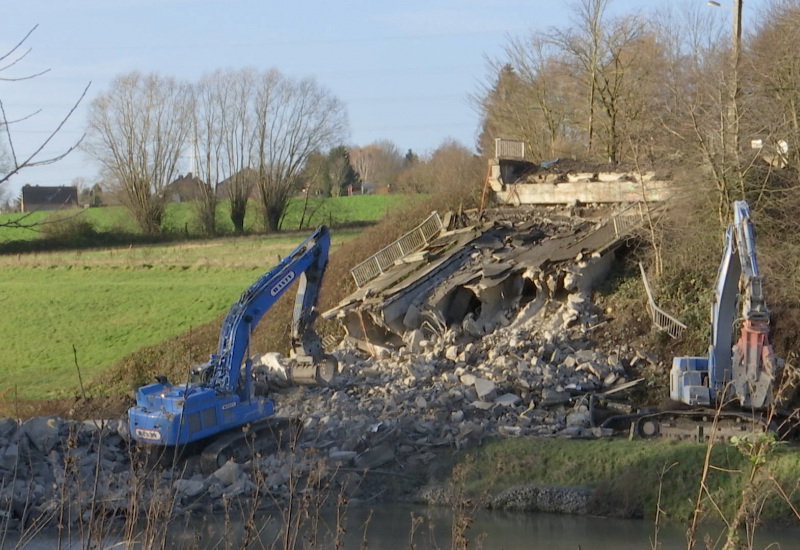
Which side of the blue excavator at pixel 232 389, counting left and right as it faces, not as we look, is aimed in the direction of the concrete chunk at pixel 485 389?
front

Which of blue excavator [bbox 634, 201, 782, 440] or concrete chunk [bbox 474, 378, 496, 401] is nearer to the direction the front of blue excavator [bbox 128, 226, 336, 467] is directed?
the concrete chunk

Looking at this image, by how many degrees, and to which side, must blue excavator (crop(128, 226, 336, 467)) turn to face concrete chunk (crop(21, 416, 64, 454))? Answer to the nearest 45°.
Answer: approximately 135° to its left

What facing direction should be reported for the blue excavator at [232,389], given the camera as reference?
facing away from the viewer and to the right of the viewer

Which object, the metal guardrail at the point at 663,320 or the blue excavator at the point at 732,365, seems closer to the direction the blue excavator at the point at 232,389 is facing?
the metal guardrail

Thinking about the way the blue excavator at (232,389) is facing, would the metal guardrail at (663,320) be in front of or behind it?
in front

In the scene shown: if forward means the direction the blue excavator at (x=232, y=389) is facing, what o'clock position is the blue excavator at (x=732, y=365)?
the blue excavator at (x=732, y=365) is roughly at 2 o'clock from the blue excavator at (x=232, y=389).

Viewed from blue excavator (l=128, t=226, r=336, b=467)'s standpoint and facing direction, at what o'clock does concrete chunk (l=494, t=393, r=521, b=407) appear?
The concrete chunk is roughly at 1 o'clock from the blue excavator.

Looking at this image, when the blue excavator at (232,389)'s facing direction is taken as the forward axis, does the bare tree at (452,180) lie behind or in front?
in front
